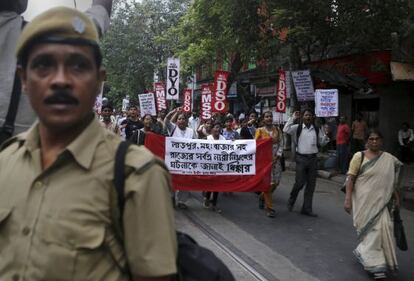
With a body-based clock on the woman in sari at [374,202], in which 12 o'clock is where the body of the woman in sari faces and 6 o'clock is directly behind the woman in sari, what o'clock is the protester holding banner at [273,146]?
The protester holding banner is roughly at 5 o'clock from the woman in sari.

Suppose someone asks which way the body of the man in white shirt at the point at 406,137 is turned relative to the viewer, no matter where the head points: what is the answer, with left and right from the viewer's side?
facing the viewer

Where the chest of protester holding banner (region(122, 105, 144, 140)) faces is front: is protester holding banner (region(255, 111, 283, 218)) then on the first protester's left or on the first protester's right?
on the first protester's left

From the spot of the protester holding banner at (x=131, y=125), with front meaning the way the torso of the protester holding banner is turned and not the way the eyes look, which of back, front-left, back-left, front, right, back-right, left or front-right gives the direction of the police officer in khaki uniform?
front

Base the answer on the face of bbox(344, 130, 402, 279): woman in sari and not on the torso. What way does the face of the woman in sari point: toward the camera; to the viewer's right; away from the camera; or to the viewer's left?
toward the camera

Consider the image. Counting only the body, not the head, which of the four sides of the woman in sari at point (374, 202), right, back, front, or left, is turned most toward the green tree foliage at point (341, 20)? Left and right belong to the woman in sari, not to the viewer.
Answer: back

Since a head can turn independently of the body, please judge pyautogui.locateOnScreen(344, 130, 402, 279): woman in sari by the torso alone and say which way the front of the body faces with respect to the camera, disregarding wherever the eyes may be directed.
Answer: toward the camera

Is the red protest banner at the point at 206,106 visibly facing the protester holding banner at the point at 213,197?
yes

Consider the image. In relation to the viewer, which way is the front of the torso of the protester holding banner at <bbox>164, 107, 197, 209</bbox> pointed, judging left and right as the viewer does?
facing the viewer

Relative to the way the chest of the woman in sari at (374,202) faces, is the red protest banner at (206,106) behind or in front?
behind

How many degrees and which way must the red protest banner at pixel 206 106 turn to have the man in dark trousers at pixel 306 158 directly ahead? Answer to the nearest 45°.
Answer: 0° — it already faces them
